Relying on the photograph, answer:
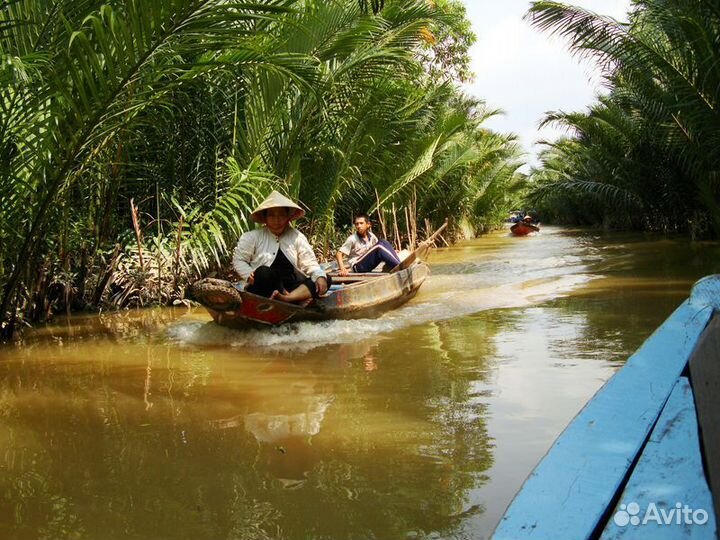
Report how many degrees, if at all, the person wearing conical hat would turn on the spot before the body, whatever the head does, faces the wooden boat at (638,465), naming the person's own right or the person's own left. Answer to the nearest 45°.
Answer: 0° — they already face it

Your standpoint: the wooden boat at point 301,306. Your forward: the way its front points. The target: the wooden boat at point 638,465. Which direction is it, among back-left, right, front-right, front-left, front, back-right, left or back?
front-left

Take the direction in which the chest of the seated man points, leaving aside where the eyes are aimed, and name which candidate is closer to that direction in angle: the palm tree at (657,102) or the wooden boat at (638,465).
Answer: the wooden boat

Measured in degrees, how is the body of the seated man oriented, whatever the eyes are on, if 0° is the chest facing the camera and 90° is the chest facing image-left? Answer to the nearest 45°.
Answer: approximately 315°

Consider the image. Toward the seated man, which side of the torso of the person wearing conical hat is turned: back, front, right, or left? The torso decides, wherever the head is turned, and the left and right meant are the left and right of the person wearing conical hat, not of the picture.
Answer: back

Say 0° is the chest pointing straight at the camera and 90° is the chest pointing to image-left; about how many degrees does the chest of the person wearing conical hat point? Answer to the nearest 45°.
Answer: approximately 0°

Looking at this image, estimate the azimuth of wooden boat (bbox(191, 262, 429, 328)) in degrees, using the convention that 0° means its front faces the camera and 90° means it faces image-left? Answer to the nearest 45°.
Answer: approximately 45°

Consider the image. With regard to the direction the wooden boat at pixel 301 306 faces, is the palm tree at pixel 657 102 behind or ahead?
behind

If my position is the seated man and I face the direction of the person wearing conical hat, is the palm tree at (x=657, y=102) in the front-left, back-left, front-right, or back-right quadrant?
back-left
